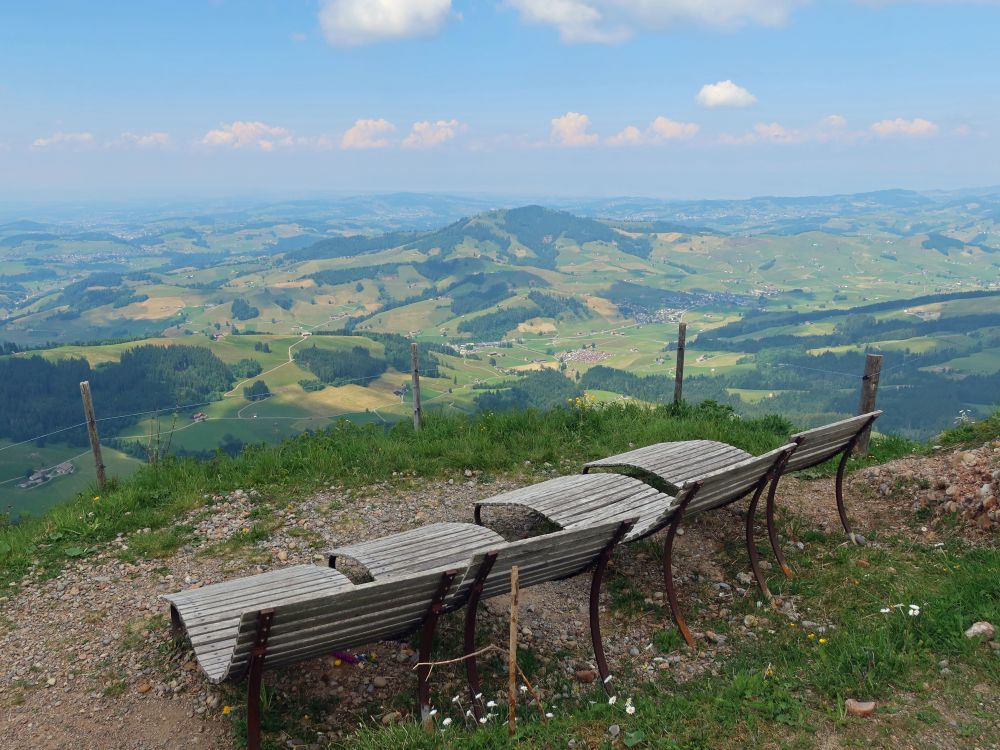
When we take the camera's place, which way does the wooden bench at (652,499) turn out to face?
facing away from the viewer and to the left of the viewer

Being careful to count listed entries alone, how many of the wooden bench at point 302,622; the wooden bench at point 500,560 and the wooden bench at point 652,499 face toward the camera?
0

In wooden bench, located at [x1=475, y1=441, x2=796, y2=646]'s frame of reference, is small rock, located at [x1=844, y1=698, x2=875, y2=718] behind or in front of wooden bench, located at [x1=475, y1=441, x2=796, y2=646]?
behind

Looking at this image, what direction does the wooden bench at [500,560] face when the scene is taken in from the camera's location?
facing away from the viewer and to the left of the viewer

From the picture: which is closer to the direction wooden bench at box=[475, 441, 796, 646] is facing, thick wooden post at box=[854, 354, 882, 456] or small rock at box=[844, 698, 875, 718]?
the thick wooden post

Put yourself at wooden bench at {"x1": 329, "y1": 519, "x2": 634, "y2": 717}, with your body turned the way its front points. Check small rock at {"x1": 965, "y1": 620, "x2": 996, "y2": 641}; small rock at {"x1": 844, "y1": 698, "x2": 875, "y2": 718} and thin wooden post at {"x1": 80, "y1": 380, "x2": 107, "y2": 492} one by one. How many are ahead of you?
1

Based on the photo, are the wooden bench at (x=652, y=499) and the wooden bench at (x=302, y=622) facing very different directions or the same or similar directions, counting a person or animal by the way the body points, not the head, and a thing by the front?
same or similar directions

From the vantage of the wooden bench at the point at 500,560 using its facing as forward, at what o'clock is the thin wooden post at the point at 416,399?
The thin wooden post is roughly at 1 o'clock from the wooden bench.

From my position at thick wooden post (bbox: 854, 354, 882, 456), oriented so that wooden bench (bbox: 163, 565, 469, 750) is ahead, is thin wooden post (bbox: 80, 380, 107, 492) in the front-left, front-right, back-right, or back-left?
front-right

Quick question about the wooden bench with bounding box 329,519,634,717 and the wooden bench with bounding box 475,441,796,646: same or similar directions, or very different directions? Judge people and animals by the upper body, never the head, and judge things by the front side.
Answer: same or similar directions

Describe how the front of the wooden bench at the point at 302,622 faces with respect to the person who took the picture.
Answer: facing away from the viewer and to the left of the viewer

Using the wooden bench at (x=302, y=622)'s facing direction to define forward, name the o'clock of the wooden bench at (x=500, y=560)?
the wooden bench at (x=500, y=560) is roughly at 4 o'clock from the wooden bench at (x=302, y=622).

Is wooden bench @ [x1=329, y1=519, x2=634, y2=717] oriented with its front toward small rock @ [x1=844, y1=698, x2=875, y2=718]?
no

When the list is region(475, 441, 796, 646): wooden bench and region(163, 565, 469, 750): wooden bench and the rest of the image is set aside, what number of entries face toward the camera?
0

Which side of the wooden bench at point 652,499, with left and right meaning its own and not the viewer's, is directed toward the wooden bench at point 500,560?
left

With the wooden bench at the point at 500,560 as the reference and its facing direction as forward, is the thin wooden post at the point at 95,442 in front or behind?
in front

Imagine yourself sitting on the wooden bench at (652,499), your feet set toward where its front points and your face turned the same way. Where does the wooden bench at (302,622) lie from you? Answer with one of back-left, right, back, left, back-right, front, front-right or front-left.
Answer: left

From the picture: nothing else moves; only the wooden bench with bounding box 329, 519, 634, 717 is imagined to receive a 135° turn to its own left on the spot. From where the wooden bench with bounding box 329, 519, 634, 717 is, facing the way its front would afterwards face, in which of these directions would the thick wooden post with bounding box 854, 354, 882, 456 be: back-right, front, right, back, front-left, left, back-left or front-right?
back-left

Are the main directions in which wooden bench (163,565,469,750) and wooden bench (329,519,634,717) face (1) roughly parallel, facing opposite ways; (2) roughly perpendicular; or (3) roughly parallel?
roughly parallel

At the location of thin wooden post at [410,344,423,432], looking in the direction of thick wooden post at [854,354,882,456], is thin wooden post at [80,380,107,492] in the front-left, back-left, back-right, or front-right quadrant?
back-right

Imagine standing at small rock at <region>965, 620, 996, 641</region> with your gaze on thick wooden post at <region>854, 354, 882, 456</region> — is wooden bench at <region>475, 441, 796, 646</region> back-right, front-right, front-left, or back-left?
front-left
